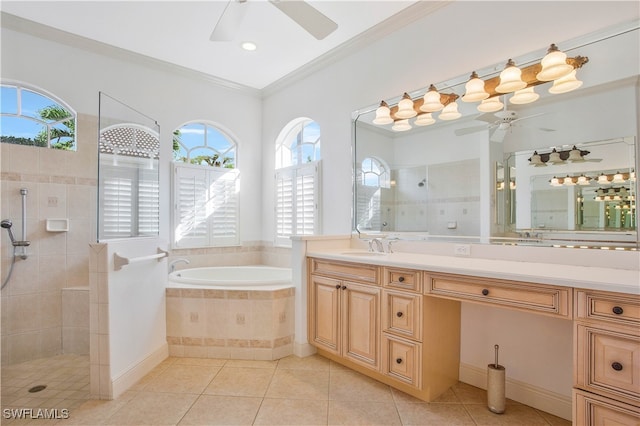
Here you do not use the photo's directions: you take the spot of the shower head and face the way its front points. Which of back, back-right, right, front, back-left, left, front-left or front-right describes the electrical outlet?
left

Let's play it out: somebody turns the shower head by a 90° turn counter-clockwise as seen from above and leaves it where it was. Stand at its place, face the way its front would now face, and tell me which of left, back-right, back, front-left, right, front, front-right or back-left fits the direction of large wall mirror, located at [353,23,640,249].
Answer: front

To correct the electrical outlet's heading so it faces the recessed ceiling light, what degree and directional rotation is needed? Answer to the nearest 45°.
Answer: approximately 90° to its right

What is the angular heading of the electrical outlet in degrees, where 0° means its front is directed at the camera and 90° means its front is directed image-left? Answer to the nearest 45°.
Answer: approximately 0°

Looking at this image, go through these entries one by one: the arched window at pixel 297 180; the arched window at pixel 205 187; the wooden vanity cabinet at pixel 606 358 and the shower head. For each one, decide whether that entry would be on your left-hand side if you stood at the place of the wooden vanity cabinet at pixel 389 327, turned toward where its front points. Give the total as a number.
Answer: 1

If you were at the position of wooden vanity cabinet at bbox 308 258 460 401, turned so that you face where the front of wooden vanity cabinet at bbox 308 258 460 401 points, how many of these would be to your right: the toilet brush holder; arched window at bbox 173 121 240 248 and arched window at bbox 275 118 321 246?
2

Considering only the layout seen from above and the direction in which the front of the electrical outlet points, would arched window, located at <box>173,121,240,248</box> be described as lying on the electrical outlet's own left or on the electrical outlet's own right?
on the electrical outlet's own right

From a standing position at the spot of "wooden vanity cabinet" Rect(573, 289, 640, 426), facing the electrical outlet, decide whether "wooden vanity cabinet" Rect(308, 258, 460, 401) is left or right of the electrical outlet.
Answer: left

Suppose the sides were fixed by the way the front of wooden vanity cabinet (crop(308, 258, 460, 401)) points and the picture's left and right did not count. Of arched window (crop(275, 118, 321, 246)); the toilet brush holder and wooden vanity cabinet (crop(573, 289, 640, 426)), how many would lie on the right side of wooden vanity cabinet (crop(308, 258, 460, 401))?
1
